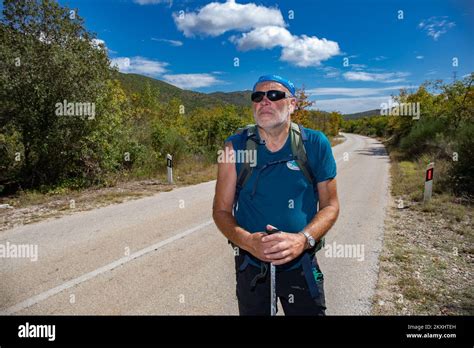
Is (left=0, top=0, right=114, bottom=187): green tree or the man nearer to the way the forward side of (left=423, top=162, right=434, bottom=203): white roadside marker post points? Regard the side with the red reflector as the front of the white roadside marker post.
the man

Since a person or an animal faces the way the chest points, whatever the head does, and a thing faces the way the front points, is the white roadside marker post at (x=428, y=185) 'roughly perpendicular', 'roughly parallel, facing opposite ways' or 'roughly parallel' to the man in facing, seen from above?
roughly parallel

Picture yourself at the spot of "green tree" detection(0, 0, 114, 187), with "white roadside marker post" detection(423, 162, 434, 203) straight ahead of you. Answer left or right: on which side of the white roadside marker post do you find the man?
right

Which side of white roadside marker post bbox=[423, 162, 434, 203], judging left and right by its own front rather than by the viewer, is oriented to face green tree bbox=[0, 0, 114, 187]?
right

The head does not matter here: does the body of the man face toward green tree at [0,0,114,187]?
no

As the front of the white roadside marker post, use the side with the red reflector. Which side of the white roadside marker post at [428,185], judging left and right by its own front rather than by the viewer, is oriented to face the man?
front

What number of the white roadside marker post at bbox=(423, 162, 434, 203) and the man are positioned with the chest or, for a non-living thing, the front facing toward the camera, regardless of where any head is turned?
2

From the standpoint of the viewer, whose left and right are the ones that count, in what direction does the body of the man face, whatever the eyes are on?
facing the viewer

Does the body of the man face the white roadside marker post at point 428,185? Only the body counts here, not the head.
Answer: no

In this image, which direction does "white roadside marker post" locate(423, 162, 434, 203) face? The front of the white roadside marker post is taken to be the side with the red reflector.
toward the camera
